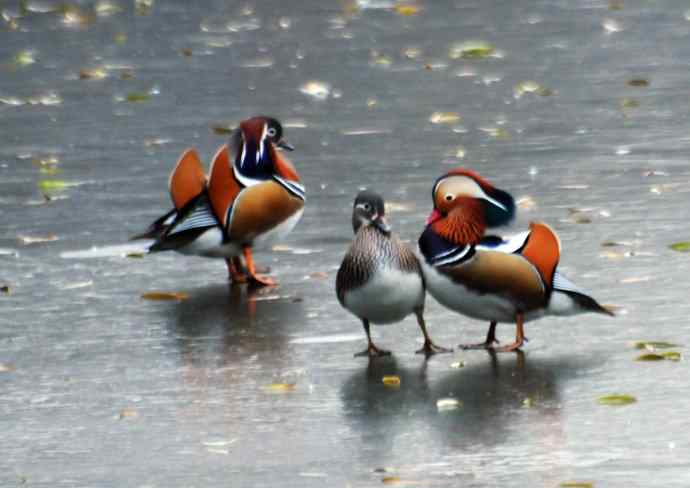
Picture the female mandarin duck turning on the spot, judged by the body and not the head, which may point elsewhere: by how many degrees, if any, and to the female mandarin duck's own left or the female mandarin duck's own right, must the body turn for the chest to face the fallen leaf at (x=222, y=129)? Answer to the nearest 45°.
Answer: approximately 180°

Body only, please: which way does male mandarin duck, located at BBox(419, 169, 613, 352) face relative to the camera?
to the viewer's left

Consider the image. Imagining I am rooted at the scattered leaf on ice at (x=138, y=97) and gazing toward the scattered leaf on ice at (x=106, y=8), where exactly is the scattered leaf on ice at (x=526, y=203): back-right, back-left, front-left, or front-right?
back-right

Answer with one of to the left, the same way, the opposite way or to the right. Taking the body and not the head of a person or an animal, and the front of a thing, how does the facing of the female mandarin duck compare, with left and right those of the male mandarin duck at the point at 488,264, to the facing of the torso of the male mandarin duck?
to the left

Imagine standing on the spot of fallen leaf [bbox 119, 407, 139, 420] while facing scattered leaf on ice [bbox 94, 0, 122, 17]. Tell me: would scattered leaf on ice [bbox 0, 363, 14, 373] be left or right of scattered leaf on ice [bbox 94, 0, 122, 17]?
left

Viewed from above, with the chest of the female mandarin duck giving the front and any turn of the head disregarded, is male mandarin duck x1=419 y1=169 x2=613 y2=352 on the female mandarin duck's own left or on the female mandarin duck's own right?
on the female mandarin duck's own left

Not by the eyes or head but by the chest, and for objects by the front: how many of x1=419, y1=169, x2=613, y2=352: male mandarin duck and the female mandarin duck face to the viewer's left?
1

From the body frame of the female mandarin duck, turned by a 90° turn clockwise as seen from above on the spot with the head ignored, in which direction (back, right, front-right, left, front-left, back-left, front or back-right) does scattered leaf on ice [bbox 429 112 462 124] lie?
right

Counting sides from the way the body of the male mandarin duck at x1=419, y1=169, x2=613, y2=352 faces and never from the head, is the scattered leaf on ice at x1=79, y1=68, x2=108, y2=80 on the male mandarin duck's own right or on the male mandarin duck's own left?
on the male mandarin duck's own right

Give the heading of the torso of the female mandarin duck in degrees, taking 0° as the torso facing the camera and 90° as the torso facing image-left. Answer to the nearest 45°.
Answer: approximately 0°

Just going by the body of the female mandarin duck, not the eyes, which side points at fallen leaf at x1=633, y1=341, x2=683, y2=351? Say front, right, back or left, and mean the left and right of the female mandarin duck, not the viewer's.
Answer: left

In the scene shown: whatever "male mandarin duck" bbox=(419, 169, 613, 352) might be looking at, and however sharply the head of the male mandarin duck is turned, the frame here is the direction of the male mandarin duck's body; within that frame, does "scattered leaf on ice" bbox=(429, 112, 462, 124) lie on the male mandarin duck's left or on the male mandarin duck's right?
on the male mandarin duck's right
